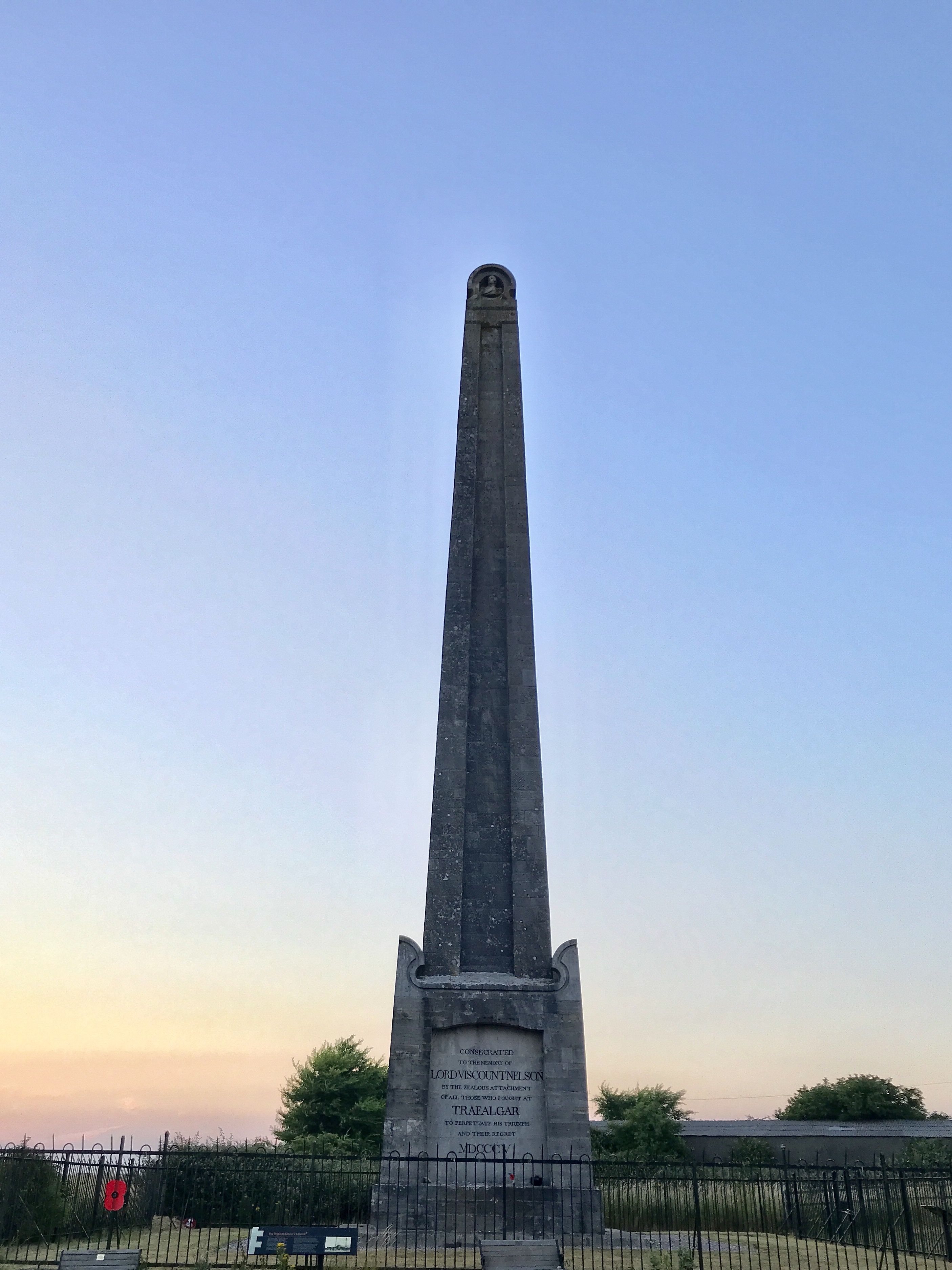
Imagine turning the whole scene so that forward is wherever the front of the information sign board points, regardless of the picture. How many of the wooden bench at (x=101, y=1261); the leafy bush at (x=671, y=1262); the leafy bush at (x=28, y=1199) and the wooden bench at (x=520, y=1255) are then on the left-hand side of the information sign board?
2

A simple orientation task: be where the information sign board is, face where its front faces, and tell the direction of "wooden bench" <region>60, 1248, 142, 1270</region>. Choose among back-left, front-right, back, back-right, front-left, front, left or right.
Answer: right

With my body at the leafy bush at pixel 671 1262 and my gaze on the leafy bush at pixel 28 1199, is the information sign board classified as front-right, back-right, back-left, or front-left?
front-left

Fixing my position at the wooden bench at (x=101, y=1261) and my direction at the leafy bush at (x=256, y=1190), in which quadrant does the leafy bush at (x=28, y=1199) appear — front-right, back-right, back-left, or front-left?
front-left

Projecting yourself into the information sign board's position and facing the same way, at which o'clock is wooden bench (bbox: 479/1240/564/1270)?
The wooden bench is roughly at 9 o'clock from the information sign board.

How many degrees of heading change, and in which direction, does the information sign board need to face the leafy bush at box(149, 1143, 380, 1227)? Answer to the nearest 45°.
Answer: approximately 180°

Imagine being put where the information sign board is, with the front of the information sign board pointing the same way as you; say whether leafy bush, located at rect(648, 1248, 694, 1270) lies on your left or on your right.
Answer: on your left

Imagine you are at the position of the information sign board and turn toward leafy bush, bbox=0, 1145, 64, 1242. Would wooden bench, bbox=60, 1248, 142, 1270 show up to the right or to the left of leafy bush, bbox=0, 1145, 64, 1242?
left

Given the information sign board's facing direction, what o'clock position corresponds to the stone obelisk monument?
The stone obelisk monument is roughly at 7 o'clock from the information sign board.

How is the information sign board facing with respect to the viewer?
toward the camera
